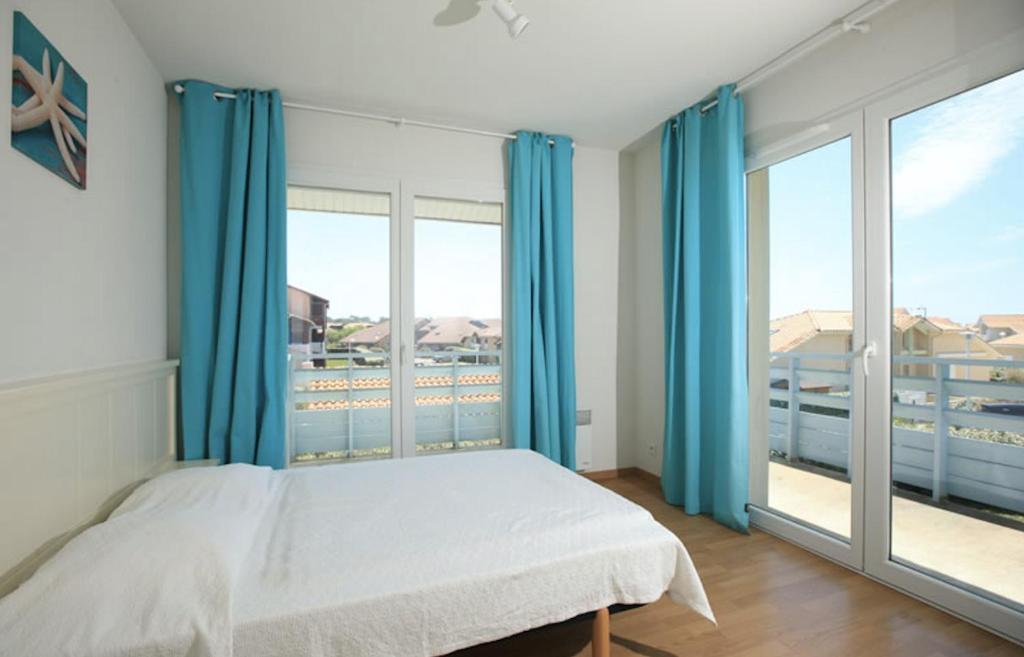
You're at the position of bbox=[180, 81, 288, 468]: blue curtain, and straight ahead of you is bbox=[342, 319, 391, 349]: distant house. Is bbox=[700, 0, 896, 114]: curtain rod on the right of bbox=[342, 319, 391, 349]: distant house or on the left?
right

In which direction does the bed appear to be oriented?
to the viewer's right

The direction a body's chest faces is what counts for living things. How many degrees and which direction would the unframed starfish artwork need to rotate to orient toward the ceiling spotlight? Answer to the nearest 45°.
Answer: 0° — it already faces it

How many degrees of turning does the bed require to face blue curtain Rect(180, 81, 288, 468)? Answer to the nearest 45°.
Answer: approximately 90° to its left

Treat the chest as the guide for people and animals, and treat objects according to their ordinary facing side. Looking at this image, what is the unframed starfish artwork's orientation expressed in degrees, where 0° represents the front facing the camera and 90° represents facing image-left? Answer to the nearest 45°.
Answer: approximately 315°
